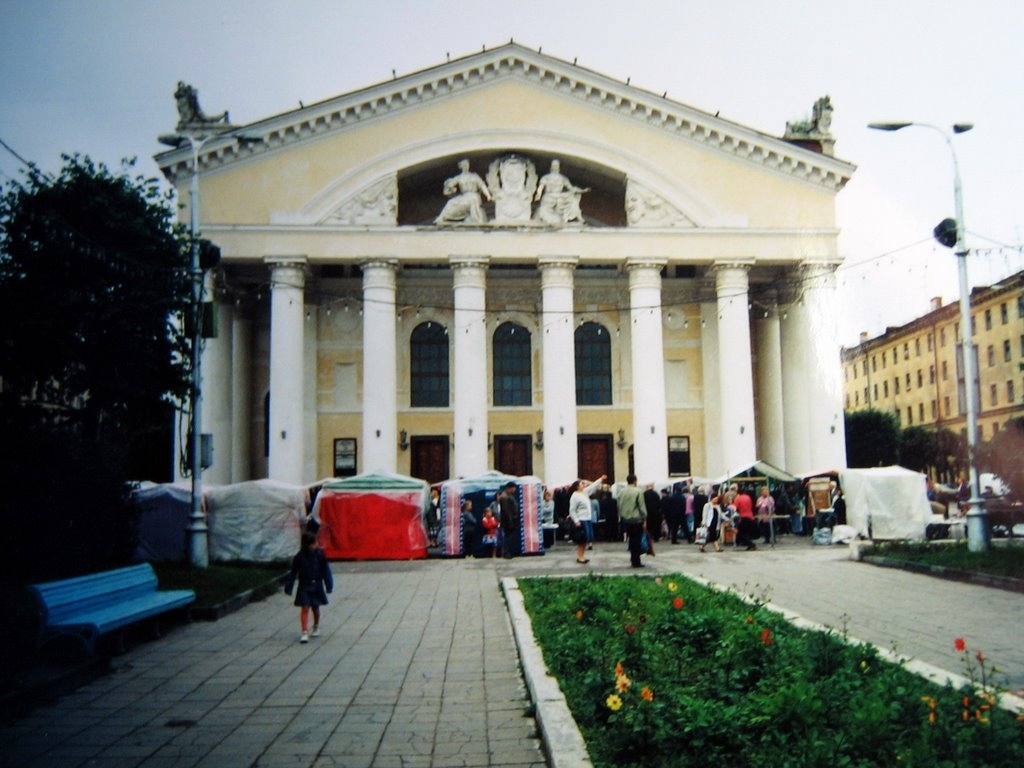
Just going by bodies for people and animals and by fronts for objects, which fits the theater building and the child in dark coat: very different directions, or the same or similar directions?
same or similar directions

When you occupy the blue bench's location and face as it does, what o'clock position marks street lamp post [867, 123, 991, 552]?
The street lamp post is roughly at 10 o'clock from the blue bench.

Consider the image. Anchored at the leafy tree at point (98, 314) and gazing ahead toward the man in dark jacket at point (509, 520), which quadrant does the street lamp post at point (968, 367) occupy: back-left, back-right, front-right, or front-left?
front-right

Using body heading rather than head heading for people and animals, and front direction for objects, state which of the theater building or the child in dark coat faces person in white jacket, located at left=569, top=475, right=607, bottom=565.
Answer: the theater building

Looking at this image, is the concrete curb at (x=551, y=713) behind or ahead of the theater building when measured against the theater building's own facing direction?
ahead

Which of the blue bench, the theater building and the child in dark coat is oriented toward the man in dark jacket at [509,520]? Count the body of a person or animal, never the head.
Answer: the theater building

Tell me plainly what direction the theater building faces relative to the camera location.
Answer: facing the viewer

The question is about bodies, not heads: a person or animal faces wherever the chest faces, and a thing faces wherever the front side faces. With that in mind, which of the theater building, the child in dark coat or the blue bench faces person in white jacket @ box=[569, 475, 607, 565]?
the theater building

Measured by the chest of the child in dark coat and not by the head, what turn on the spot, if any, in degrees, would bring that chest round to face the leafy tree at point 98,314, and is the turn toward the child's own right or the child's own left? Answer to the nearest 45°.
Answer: approximately 135° to the child's own right

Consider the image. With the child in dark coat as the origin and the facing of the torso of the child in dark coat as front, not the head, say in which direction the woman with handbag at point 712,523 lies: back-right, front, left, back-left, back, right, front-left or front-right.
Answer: back-left

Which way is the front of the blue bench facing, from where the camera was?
facing the viewer and to the right of the viewer

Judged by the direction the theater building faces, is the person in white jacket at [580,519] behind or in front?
in front

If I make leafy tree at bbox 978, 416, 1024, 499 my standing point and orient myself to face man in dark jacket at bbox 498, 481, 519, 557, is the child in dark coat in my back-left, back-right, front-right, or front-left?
front-left

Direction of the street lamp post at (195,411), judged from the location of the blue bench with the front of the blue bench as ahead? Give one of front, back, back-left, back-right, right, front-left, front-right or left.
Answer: back-left
